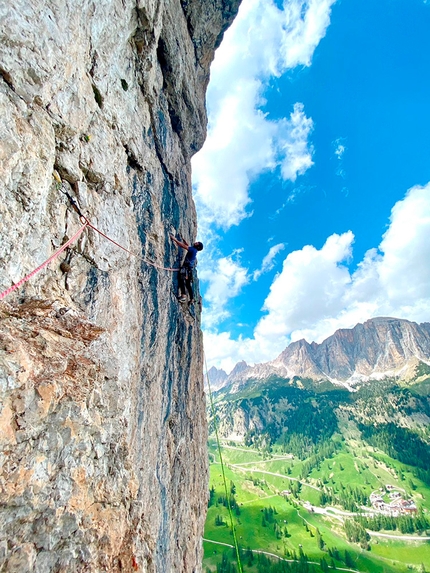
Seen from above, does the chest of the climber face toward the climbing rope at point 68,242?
no

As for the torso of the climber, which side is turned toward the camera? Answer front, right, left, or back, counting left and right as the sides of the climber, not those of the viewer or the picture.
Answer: left
